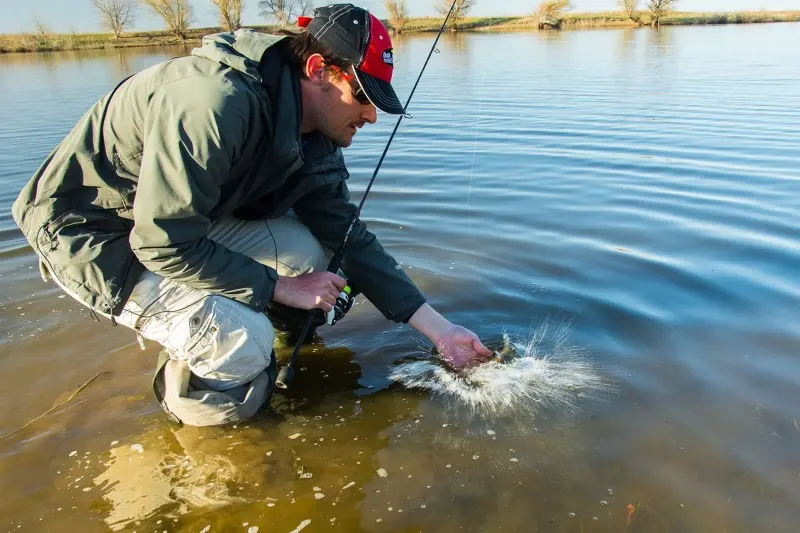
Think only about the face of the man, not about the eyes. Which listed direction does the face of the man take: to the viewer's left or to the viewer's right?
to the viewer's right

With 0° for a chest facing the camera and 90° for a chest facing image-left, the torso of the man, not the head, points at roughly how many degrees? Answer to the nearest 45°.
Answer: approximately 270°
